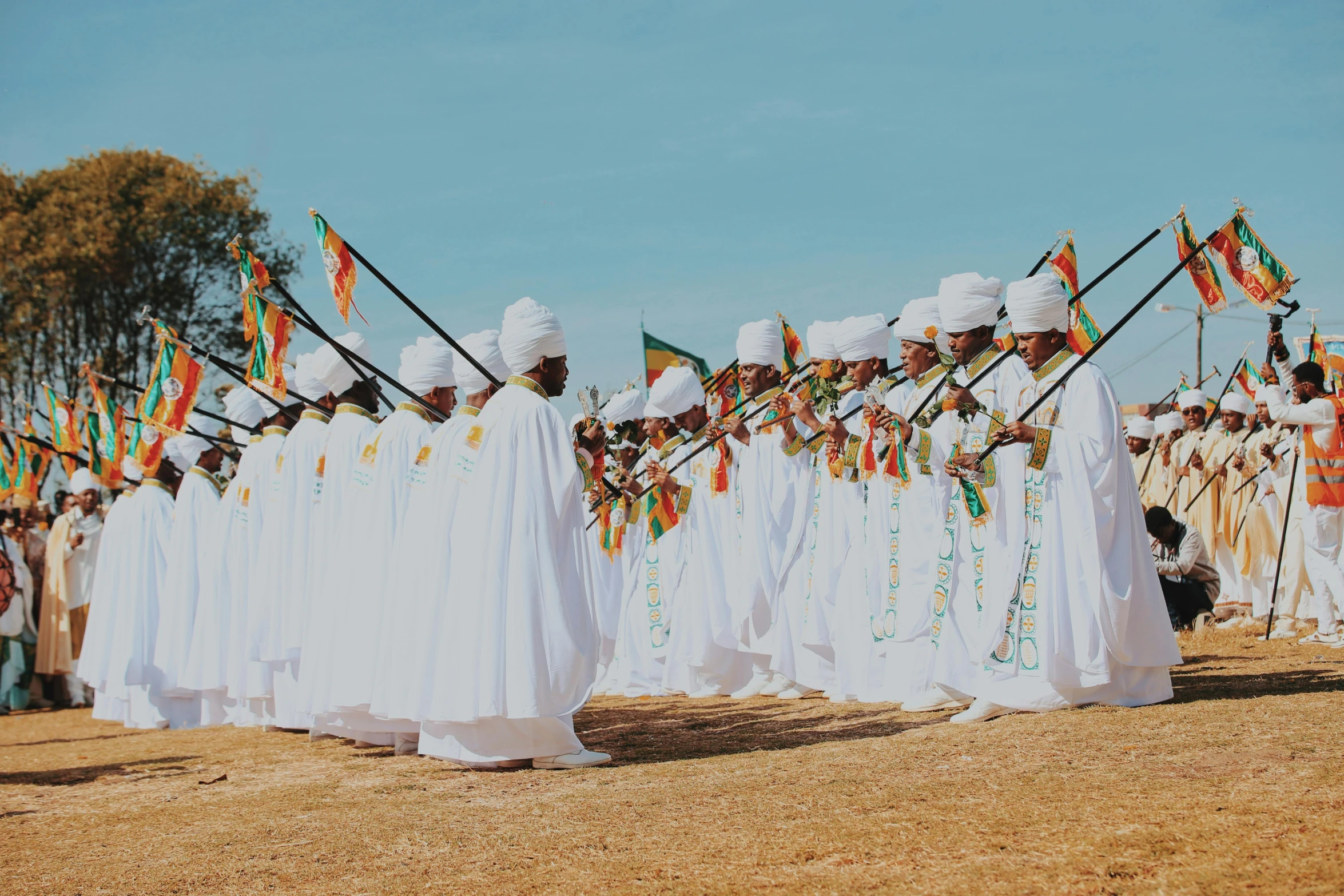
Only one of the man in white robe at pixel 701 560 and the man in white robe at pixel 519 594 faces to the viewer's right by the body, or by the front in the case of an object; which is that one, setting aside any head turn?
the man in white robe at pixel 519 594

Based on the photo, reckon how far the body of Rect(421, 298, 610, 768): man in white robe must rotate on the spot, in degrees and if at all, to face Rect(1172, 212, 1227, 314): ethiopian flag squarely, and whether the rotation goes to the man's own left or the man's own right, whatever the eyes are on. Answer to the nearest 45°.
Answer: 0° — they already face it

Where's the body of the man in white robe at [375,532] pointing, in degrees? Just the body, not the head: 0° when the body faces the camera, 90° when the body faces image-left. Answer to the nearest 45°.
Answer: approximately 225°

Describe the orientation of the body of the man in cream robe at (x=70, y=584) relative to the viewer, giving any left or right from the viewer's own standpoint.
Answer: facing the viewer and to the right of the viewer

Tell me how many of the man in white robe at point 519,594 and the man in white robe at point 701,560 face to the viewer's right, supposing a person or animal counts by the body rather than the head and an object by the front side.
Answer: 1

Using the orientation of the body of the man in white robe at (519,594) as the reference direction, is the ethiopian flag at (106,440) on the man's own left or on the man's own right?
on the man's own left

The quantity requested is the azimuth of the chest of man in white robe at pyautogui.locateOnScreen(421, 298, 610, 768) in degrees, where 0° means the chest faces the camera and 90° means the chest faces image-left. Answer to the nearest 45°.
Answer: approximately 270°

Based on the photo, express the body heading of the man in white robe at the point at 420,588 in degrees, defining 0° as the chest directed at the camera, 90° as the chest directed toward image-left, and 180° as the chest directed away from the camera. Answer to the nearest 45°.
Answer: approximately 225°
